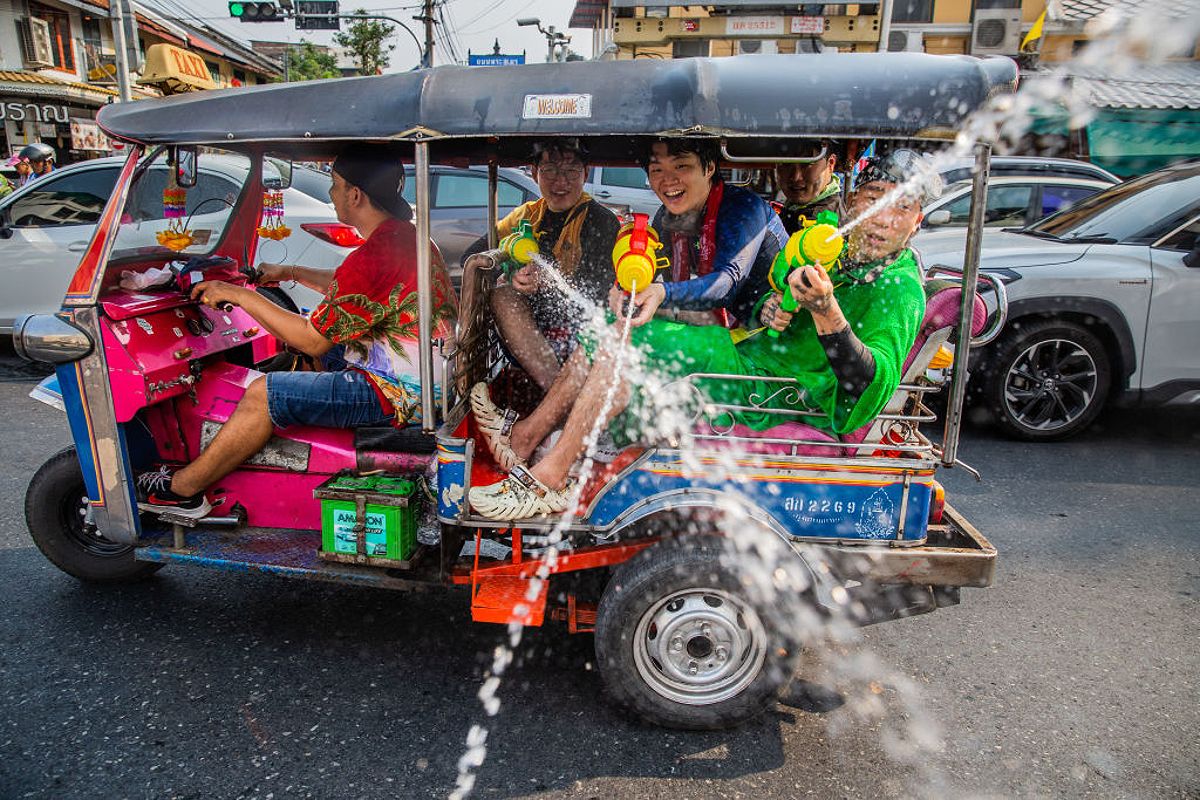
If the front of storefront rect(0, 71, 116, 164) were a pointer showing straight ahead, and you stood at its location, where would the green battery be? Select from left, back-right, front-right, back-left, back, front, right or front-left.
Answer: front-right

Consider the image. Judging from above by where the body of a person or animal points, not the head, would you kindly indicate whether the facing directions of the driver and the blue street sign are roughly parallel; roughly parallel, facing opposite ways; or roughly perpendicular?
roughly perpendicular

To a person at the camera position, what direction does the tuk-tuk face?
facing to the left of the viewer

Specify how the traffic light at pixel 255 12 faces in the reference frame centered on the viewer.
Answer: facing the viewer

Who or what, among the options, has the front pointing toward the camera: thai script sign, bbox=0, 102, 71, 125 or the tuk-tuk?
the thai script sign

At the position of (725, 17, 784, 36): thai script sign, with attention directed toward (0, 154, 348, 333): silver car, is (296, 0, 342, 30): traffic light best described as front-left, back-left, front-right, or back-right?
front-right

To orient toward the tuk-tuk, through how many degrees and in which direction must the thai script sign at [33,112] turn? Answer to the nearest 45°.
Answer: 0° — it already faces it

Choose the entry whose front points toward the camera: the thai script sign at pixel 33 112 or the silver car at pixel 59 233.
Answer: the thai script sign

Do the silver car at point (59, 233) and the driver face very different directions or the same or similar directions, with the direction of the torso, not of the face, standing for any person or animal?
same or similar directions

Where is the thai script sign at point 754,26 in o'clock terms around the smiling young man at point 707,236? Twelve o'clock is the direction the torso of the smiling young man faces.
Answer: The thai script sign is roughly at 5 o'clock from the smiling young man.

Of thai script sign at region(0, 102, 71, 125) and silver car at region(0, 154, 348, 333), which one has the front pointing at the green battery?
the thai script sign

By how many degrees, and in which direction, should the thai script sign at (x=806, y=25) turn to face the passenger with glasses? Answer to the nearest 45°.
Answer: approximately 45° to its right

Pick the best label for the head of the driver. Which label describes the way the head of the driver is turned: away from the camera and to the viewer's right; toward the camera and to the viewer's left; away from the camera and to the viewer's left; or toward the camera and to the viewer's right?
away from the camera and to the viewer's left

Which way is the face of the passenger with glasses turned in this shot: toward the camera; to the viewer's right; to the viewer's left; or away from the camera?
toward the camera

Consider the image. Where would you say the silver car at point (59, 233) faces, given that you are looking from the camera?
facing to the left of the viewer

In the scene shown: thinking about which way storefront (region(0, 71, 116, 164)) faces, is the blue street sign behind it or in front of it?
in front
